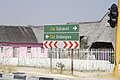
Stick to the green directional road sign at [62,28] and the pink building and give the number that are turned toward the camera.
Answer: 2

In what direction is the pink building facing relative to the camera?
toward the camera

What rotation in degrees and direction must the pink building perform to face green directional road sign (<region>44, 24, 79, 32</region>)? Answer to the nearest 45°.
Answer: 0° — it already faces it

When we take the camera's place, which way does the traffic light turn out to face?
facing the viewer and to the left of the viewer

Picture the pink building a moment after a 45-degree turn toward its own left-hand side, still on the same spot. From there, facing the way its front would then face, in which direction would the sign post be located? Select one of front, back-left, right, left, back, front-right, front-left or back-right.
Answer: front-right

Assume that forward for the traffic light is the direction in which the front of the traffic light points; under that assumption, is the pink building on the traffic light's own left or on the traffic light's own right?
on the traffic light's own right

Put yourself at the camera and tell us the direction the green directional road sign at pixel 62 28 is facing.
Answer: facing the viewer
